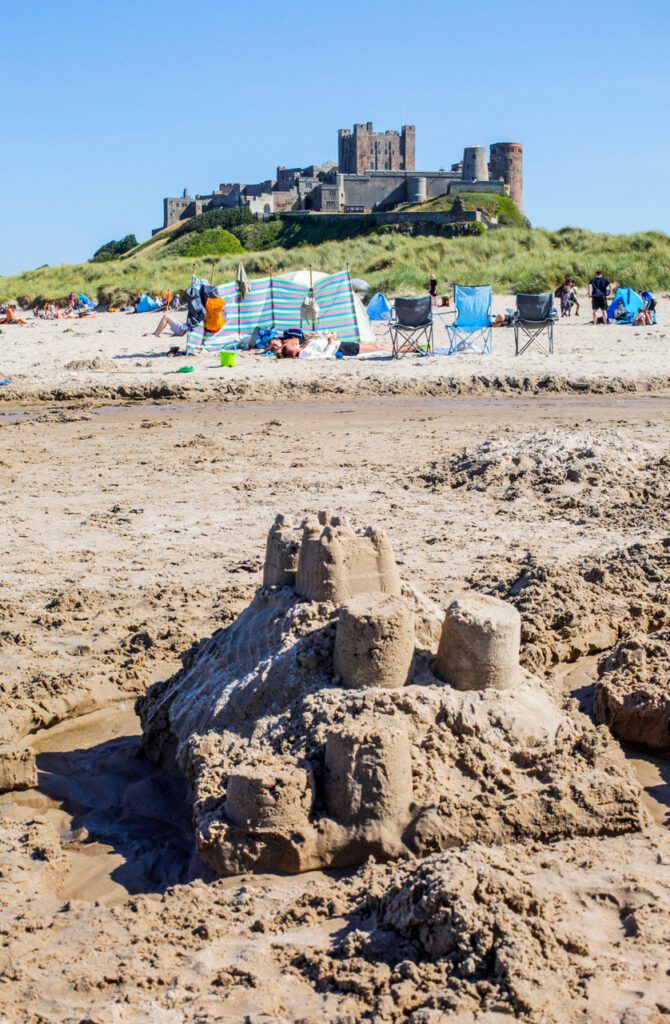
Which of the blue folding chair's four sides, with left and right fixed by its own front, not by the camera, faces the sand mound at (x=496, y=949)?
front

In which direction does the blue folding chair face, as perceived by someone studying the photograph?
facing the viewer

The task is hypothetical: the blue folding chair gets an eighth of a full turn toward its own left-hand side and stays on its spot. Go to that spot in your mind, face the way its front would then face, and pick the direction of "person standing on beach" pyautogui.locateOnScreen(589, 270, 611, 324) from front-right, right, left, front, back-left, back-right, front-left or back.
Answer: left

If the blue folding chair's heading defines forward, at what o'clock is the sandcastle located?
The sandcastle is roughly at 12 o'clock from the blue folding chair.

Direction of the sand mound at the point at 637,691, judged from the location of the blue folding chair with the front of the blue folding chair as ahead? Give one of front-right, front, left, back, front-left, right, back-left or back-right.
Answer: front

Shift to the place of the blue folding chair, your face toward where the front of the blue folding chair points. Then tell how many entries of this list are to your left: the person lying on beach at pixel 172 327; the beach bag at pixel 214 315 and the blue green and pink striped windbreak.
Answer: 0

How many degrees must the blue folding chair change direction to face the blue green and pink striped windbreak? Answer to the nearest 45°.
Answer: approximately 90° to its right

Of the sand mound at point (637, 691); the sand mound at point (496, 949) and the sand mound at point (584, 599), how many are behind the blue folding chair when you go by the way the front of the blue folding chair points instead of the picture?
0

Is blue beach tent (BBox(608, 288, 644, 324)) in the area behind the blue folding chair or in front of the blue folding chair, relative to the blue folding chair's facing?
behind

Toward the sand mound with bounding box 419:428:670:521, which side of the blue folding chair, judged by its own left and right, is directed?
front

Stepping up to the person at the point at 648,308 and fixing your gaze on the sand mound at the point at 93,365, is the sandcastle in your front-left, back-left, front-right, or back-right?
front-left

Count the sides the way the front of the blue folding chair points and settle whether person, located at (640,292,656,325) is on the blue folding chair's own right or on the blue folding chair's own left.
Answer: on the blue folding chair's own left

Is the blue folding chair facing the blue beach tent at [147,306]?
no
